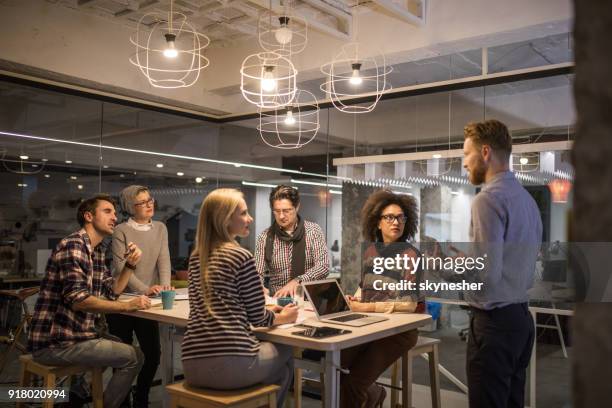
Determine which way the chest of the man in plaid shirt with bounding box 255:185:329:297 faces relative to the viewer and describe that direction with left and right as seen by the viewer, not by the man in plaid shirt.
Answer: facing the viewer

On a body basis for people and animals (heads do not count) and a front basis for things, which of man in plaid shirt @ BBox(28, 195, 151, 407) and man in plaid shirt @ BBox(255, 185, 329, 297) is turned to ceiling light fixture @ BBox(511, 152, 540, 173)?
man in plaid shirt @ BBox(28, 195, 151, 407)

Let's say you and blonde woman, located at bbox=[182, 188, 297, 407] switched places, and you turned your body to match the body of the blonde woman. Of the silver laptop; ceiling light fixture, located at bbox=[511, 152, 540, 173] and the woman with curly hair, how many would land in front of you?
3

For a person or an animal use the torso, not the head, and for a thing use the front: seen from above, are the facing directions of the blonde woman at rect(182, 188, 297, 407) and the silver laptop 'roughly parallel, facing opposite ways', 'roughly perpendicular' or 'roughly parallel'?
roughly perpendicular

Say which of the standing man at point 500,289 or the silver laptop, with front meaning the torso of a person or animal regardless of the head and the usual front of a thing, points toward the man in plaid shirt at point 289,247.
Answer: the standing man

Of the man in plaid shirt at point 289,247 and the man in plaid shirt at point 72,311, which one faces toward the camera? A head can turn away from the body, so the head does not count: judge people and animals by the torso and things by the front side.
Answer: the man in plaid shirt at point 289,247

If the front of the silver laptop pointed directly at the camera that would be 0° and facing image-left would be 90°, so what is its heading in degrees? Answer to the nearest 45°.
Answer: approximately 315°

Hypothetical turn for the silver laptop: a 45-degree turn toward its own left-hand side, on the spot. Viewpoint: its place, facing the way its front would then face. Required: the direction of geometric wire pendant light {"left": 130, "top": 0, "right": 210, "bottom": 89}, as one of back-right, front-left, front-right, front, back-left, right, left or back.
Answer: back-left

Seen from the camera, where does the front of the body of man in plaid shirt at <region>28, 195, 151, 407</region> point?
to the viewer's right

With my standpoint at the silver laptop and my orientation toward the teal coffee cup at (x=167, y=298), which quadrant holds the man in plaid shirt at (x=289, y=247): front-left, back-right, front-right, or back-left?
front-right

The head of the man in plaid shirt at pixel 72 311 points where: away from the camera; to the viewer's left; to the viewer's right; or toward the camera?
to the viewer's right

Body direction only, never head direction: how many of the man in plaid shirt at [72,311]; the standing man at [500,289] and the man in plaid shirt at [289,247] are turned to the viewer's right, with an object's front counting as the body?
1

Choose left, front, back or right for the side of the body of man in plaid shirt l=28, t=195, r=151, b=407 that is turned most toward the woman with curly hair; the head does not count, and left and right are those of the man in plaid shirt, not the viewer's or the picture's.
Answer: front

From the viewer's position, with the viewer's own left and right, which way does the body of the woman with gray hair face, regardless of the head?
facing the viewer and to the right of the viewer

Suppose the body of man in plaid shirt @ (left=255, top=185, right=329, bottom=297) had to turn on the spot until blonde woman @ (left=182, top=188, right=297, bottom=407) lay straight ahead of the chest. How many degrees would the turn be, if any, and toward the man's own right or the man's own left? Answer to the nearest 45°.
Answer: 0° — they already face them

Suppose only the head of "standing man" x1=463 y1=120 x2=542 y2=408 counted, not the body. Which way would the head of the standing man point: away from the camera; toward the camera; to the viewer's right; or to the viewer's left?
to the viewer's left

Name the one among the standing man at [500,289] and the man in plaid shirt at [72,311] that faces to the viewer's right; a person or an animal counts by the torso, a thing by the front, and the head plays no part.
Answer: the man in plaid shirt
